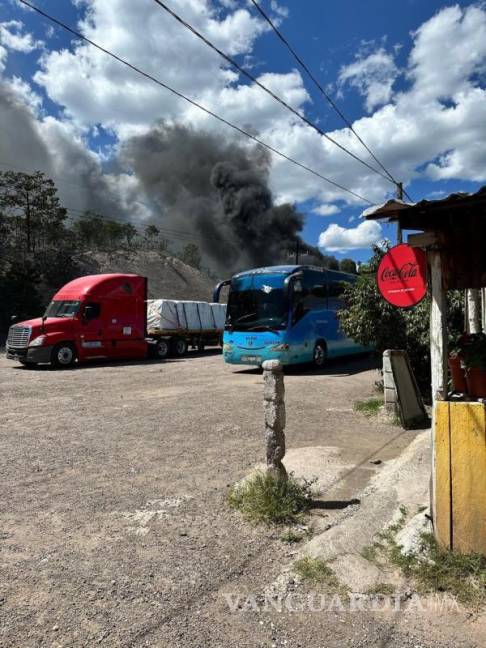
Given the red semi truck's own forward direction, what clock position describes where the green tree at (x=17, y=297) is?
The green tree is roughly at 4 o'clock from the red semi truck.

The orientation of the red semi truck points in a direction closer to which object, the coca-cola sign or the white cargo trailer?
the coca-cola sign

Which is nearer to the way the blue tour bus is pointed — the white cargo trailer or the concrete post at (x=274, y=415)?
the concrete post

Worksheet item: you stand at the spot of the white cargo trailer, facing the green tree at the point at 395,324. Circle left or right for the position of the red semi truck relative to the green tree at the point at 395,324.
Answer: right

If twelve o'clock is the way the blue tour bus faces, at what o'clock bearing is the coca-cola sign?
The coca-cola sign is roughly at 10 o'clock from the blue tour bus.

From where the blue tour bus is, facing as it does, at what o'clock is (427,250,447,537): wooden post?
The wooden post is roughly at 10 o'clock from the blue tour bus.

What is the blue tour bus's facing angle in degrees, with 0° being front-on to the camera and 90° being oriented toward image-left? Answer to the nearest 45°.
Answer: approximately 45°

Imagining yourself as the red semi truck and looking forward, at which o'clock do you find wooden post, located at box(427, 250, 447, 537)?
The wooden post is roughly at 10 o'clock from the red semi truck.

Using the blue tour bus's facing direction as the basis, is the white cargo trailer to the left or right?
on its right

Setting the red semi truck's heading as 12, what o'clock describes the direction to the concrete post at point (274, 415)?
The concrete post is roughly at 10 o'clock from the red semi truck.

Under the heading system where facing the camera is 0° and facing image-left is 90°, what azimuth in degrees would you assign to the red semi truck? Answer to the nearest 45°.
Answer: approximately 45°

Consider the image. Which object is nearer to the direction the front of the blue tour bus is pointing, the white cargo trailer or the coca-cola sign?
the coca-cola sign
